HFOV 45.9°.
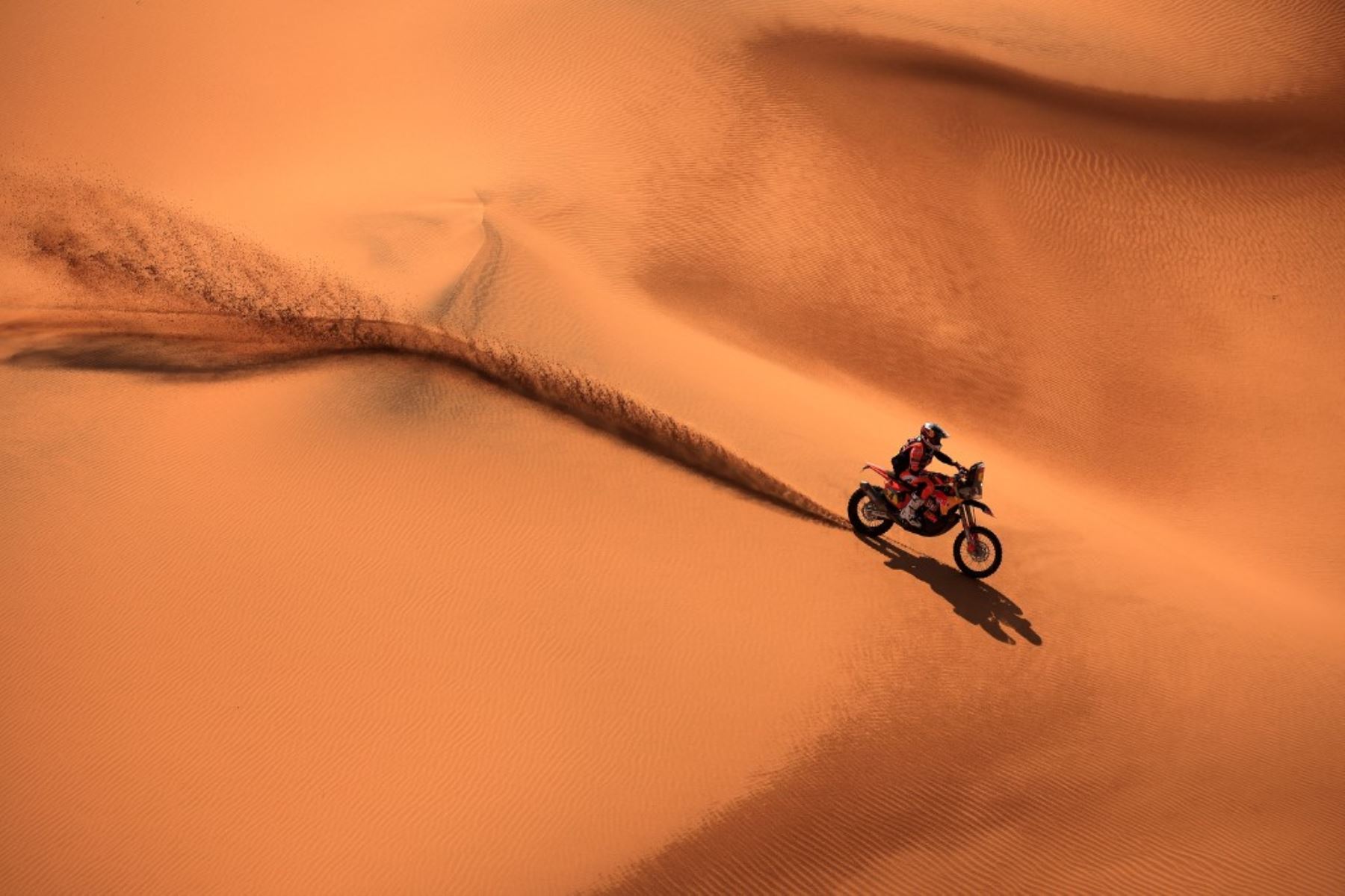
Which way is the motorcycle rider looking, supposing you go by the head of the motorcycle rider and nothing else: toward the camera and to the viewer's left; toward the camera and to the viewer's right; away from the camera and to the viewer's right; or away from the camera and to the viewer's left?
toward the camera and to the viewer's right

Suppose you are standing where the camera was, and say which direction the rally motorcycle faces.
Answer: facing to the right of the viewer
